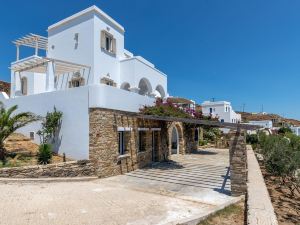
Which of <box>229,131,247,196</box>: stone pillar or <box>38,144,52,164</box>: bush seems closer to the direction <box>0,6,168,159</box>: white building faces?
the stone pillar

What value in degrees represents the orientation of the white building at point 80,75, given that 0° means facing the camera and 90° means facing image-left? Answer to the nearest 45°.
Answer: approximately 315°

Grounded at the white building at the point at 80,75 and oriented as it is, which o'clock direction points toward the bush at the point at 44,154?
The bush is roughly at 2 o'clock from the white building.

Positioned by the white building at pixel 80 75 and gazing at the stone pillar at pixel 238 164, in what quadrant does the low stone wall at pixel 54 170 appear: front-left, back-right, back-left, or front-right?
front-right

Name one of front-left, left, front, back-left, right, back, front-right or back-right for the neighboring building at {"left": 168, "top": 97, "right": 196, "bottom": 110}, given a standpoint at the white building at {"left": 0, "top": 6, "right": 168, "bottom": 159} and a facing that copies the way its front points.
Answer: left

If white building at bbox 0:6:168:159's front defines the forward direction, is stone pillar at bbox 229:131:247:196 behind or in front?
in front

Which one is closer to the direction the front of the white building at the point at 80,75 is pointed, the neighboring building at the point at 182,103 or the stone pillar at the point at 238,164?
the stone pillar
